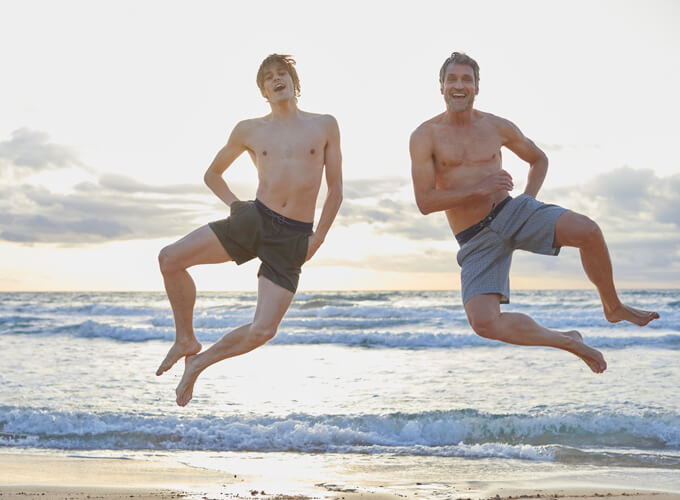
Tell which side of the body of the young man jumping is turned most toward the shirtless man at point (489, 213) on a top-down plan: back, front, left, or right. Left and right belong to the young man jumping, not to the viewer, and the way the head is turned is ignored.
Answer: left

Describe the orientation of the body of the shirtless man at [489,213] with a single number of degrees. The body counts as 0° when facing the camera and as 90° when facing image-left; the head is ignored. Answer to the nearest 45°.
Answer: approximately 0°

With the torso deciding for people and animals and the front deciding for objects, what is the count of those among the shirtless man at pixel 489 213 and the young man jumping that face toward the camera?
2

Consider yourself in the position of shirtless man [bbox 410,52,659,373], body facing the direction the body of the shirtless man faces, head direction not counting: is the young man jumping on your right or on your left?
on your right
